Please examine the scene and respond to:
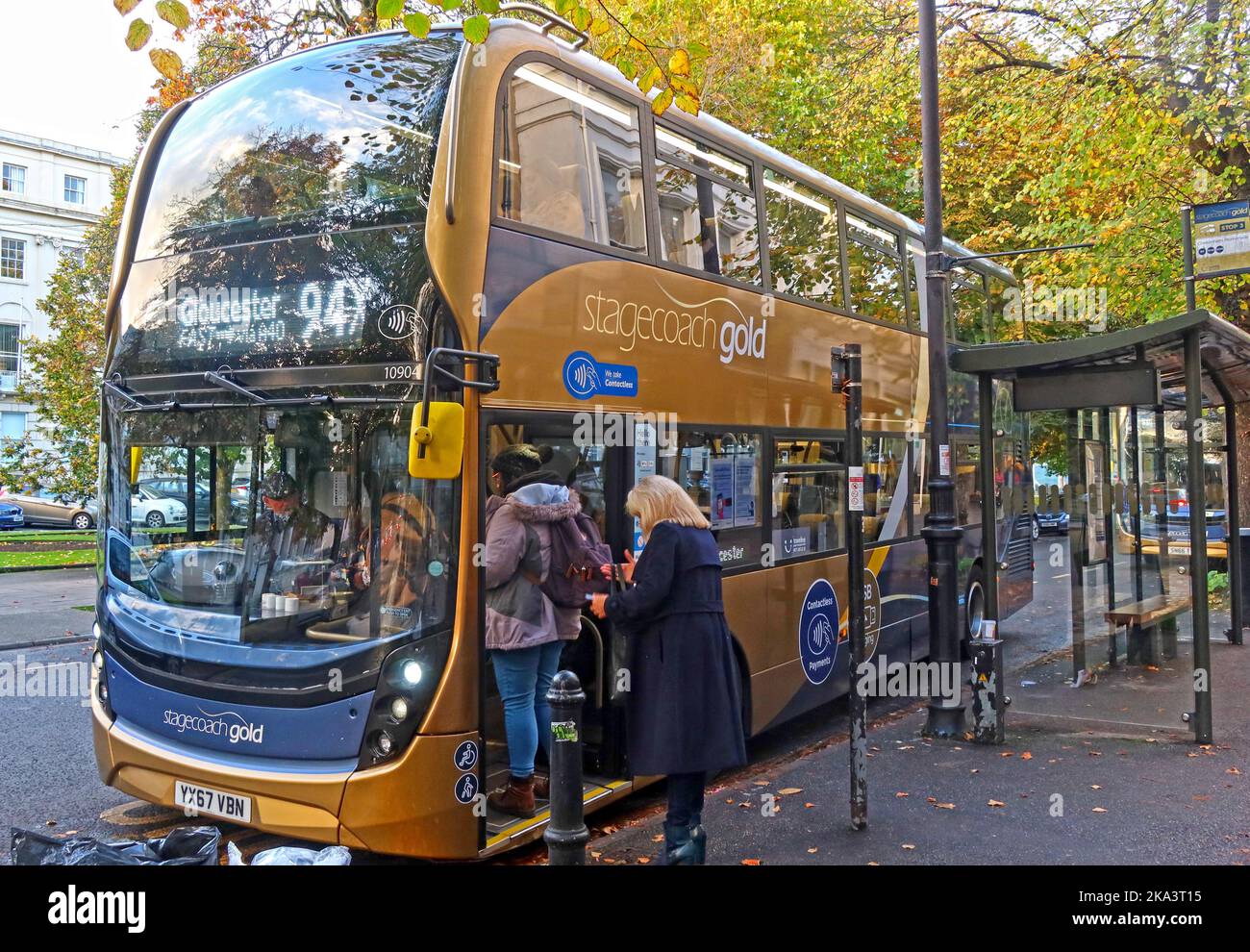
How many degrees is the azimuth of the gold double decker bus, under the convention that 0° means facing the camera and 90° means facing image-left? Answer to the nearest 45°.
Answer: approximately 45°

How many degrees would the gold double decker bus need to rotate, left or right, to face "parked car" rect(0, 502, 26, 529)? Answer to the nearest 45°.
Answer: approximately 90° to its right

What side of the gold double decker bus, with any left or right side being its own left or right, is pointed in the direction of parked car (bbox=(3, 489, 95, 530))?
right

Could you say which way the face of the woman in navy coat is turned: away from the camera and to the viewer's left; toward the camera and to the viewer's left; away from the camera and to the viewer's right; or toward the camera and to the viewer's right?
away from the camera and to the viewer's left
